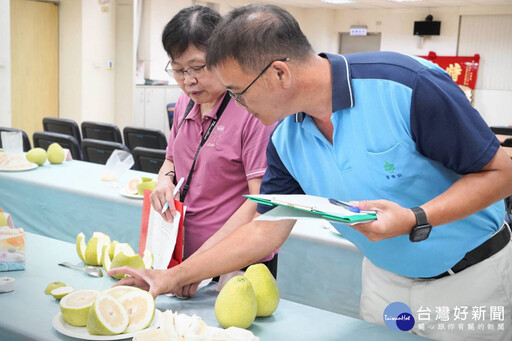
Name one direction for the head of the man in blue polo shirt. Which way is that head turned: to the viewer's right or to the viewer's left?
to the viewer's left

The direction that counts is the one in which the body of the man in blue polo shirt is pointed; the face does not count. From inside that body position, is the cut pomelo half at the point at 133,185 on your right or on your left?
on your right

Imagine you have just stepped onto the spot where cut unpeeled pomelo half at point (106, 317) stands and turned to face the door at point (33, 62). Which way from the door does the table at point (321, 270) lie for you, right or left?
right

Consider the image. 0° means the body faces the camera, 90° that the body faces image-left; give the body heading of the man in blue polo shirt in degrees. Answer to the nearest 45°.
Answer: approximately 45°

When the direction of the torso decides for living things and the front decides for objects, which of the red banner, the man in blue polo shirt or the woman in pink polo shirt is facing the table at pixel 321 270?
the red banner

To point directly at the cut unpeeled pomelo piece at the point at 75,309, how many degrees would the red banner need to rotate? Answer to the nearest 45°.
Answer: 0° — it already faces it

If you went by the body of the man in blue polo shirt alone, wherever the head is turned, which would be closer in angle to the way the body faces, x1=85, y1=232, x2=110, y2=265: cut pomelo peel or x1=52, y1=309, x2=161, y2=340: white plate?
the white plate

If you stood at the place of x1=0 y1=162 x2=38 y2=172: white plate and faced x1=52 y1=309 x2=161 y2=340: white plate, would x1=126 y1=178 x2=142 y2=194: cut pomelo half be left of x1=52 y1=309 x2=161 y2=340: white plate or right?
left

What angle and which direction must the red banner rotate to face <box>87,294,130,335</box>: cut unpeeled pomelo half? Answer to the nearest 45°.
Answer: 0° — it already faces it

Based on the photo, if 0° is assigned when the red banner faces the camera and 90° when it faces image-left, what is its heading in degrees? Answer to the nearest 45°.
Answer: approximately 0°
